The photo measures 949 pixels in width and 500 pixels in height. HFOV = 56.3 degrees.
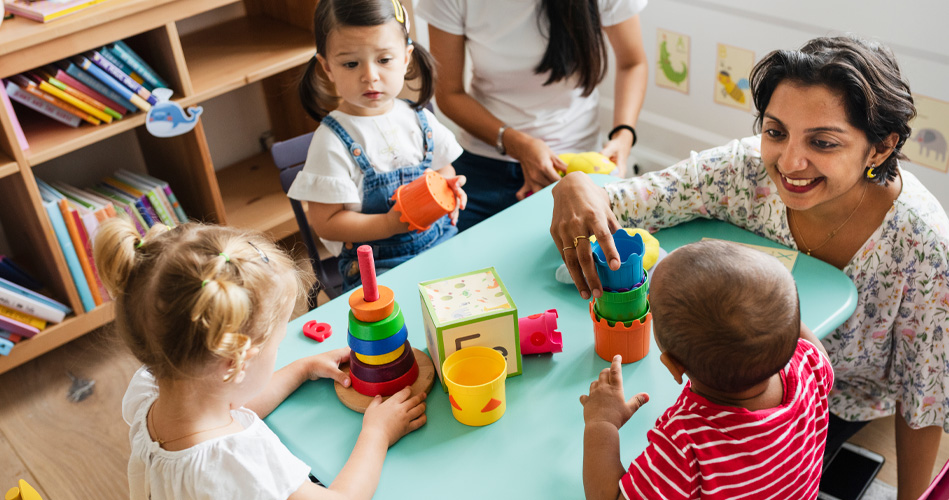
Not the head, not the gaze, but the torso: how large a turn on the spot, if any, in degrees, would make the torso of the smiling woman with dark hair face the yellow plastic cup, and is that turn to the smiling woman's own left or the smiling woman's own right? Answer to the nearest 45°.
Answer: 0° — they already face it

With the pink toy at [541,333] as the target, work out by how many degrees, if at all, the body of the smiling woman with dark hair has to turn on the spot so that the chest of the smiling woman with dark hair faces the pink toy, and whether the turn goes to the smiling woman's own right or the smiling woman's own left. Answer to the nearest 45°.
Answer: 0° — they already face it

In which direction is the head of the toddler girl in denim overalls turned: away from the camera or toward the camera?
toward the camera

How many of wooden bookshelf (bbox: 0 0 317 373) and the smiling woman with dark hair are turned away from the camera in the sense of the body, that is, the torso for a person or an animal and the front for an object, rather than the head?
0

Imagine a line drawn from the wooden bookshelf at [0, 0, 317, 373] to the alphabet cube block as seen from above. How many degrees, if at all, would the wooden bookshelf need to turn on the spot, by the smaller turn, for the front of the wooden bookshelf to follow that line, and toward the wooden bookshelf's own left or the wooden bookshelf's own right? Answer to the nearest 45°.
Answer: approximately 45° to the wooden bookshelf's own right

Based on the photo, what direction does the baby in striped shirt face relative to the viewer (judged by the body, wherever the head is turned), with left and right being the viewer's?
facing away from the viewer and to the left of the viewer

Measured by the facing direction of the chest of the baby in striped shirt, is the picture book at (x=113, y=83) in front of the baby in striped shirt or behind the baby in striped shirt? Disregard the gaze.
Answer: in front

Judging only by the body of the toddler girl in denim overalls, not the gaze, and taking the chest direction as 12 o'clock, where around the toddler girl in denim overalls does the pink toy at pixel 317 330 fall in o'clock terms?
The pink toy is roughly at 2 o'clock from the toddler girl in denim overalls.

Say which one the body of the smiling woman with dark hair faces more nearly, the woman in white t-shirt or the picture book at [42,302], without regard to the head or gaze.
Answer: the picture book

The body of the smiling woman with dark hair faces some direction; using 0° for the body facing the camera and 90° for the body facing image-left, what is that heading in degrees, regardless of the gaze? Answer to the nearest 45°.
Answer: approximately 45°

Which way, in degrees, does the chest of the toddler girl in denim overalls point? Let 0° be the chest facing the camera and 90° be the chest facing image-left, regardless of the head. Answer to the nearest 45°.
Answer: approximately 315°

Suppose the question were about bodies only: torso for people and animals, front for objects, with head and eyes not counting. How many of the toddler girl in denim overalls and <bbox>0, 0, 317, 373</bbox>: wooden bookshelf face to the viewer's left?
0

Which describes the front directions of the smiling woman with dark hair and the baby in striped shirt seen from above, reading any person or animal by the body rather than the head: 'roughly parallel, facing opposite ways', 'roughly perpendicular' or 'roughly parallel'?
roughly perpendicular

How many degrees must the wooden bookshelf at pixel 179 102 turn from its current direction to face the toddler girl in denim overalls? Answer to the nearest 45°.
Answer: approximately 45° to its left

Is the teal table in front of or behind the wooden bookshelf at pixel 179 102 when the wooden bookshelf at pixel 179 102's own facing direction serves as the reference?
in front

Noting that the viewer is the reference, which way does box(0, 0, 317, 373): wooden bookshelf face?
facing the viewer and to the right of the viewer

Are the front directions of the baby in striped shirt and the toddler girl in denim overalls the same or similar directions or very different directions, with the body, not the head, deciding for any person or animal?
very different directions

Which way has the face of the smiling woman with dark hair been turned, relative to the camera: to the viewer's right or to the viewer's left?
to the viewer's left
